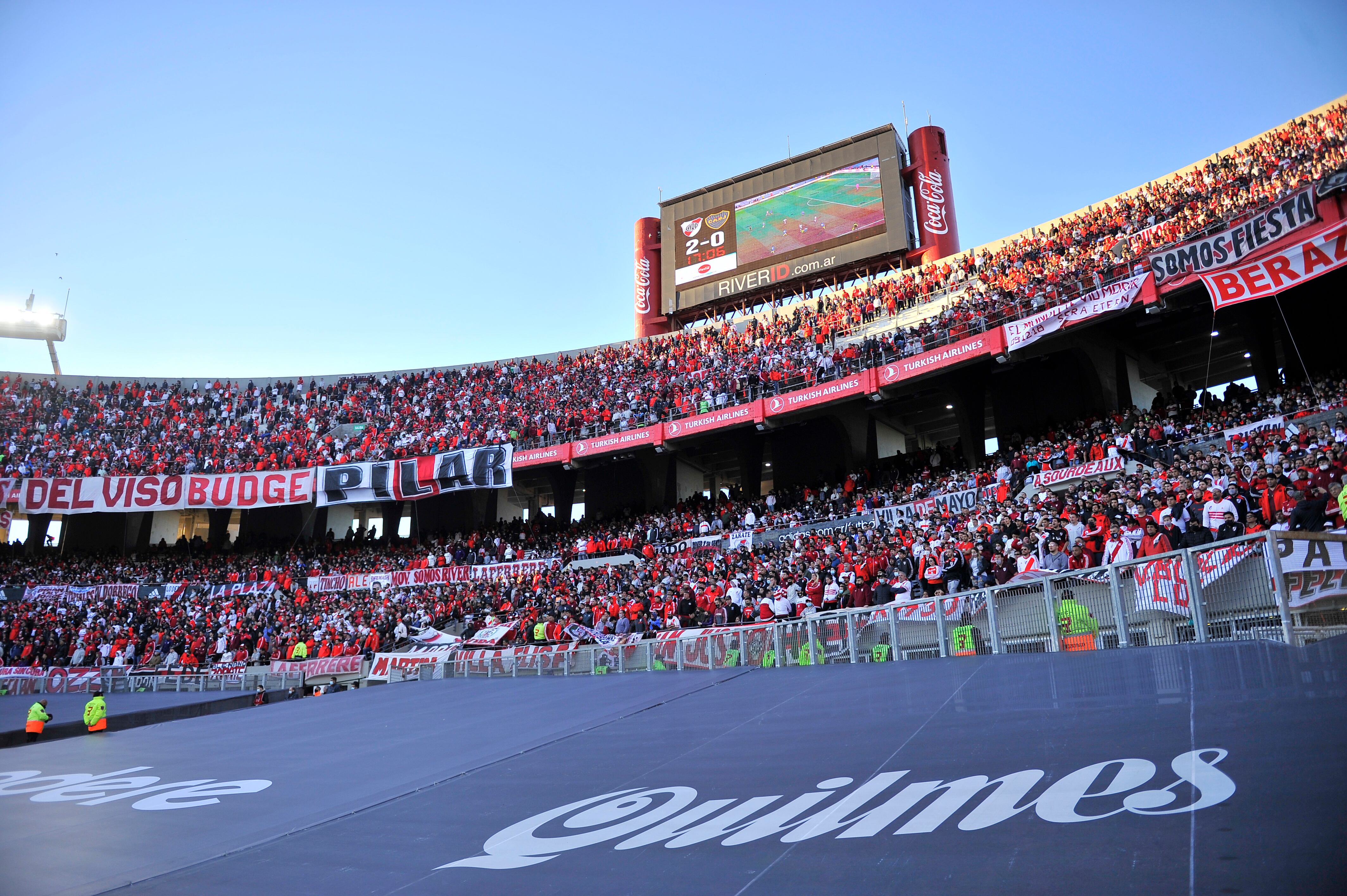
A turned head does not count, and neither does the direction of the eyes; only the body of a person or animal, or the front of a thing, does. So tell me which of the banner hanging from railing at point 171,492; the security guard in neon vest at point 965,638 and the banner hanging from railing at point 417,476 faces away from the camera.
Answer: the security guard in neon vest

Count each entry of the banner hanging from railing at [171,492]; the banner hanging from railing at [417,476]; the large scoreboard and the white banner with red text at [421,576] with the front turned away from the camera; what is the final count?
0

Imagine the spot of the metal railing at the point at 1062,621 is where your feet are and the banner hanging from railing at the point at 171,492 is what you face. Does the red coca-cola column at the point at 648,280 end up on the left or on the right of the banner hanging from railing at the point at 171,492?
right

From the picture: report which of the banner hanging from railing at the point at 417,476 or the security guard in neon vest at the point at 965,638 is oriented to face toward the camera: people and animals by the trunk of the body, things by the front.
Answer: the banner hanging from railing

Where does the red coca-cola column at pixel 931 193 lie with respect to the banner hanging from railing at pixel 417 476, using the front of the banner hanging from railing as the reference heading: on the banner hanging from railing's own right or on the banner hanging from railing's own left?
on the banner hanging from railing's own left

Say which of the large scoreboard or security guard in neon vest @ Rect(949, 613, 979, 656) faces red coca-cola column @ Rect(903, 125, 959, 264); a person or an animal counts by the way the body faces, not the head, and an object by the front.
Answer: the security guard in neon vest

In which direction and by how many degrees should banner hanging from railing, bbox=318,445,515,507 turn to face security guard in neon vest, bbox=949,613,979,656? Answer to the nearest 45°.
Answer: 0° — it already faces them

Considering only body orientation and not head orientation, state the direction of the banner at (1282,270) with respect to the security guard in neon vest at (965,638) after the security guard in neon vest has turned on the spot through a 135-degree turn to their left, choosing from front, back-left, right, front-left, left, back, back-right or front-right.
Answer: back

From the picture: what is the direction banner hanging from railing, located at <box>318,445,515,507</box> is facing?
toward the camera

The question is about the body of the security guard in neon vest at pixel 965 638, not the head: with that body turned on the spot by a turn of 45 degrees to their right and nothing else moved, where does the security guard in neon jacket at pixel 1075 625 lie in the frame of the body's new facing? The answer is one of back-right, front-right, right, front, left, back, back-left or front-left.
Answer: right

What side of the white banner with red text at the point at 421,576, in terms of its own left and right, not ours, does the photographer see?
front

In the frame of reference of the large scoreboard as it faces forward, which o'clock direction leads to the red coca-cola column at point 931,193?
The red coca-cola column is roughly at 8 o'clock from the large scoreboard.

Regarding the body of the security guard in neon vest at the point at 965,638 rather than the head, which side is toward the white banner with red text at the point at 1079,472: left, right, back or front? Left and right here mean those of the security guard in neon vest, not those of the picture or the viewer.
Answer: front

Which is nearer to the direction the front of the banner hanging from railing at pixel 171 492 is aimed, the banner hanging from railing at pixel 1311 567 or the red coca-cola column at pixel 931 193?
the banner hanging from railing

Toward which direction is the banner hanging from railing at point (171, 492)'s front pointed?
toward the camera

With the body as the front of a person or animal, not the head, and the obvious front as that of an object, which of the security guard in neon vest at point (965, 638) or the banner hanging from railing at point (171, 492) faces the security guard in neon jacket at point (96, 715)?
the banner hanging from railing

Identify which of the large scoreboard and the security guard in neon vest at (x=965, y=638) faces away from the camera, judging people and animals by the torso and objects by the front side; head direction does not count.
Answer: the security guard in neon vest

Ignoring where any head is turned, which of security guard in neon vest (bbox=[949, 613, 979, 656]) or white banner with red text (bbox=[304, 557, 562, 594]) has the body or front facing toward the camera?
the white banner with red text

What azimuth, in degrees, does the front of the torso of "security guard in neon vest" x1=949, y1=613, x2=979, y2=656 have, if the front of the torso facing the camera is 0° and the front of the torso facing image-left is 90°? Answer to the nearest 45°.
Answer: approximately 180°

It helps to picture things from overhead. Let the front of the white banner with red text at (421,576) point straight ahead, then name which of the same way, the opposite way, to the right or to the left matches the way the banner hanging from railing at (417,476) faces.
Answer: the same way
